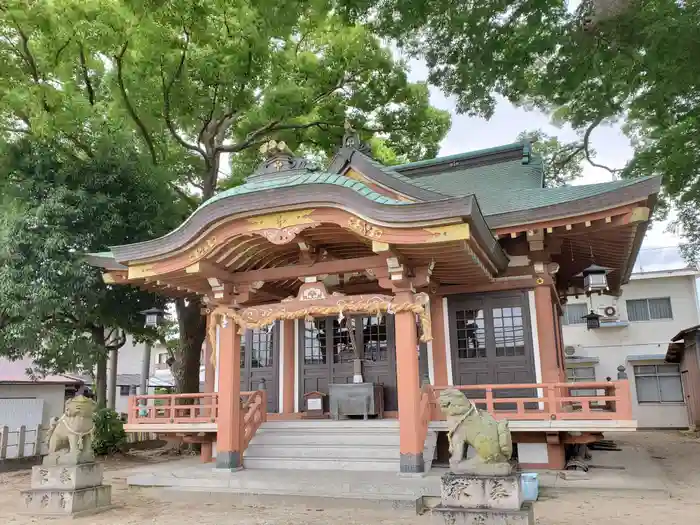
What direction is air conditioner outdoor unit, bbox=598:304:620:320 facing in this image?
toward the camera

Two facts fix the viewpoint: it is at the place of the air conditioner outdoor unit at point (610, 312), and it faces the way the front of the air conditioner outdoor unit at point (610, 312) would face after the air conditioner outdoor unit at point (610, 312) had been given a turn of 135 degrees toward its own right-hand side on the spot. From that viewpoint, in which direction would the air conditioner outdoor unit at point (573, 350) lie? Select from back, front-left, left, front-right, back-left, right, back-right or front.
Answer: front-left

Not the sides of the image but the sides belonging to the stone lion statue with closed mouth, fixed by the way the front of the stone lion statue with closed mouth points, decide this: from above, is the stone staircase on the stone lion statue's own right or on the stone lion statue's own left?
on the stone lion statue's own left

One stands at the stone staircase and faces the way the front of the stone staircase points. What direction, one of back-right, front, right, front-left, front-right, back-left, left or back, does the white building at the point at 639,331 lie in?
back-left

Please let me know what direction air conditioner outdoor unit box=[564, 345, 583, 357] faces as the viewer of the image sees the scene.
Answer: facing the viewer

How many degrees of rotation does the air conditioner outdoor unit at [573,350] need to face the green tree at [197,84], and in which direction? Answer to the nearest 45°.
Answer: approximately 45° to its right

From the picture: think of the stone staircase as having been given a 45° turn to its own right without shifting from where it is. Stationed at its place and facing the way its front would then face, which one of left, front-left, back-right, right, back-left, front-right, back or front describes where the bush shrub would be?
right

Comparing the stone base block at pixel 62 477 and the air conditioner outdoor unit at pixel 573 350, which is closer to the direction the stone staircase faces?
the stone base block

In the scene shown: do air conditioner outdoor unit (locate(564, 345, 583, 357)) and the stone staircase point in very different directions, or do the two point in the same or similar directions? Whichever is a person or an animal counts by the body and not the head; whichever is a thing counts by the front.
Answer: same or similar directions

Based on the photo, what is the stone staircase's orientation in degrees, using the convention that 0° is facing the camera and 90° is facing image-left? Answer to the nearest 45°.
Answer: approximately 0°

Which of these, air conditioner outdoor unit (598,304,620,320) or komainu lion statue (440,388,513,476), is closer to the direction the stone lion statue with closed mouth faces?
the komainu lion statue

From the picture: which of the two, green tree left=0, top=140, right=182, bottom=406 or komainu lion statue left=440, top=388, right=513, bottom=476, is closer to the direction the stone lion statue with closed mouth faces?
the komainu lion statue

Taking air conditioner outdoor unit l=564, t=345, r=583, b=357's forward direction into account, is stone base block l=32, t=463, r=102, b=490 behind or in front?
in front

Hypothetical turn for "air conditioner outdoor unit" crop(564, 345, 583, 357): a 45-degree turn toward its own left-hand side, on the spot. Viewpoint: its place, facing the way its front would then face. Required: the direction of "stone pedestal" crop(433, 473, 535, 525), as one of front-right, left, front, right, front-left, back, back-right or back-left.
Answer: front-right

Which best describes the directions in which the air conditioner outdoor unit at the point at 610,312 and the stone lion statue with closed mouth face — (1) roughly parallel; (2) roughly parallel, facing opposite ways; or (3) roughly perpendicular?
roughly perpendicular

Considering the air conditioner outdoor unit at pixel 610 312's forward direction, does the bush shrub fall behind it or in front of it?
in front
